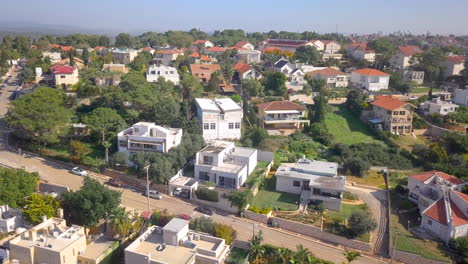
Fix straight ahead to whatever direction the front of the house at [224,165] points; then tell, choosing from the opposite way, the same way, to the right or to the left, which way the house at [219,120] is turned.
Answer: the same way

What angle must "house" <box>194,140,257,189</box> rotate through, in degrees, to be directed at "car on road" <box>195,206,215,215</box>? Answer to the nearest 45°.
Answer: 0° — it already faces it

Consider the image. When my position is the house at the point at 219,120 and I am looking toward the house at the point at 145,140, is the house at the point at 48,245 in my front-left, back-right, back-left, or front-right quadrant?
front-left

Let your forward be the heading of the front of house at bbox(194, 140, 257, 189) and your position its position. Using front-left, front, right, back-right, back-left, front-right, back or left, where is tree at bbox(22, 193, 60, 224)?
front-right

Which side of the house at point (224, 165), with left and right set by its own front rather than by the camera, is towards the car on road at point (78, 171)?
right

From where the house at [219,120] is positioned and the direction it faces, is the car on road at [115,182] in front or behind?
in front

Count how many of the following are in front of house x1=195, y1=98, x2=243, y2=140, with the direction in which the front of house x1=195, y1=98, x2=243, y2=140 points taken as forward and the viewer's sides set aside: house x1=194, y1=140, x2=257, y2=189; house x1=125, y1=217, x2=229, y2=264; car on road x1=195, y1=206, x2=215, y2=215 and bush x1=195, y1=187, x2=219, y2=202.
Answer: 4

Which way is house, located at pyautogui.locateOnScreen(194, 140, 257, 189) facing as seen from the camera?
toward the camera

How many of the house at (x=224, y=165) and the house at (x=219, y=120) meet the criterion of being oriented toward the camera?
2

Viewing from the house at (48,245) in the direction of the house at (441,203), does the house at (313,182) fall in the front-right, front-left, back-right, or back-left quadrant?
front-left

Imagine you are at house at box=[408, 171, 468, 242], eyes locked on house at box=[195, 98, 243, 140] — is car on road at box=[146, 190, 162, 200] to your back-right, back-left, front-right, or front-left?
front-left

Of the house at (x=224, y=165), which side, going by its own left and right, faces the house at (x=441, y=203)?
left

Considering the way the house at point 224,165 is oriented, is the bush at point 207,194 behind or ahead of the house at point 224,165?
ahead

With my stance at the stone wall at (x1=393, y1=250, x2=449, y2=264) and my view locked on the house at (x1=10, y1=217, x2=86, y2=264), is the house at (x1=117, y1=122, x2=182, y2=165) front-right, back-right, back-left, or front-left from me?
front-right

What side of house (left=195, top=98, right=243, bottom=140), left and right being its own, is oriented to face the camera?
front

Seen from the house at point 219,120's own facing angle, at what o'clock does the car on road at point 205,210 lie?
The car on road is roughly at 12 o'clock from the house.

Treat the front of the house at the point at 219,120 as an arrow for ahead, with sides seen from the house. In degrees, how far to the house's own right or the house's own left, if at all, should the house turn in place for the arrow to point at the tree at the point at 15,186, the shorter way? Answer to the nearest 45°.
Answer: approximately 45° to the house's own right

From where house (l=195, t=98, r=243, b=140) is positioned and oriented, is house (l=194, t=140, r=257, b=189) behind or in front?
in front

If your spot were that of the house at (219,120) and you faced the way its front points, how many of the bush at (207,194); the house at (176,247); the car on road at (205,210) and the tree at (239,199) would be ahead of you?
4

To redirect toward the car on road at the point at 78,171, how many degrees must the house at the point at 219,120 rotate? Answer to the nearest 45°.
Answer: approximately 45° to its right
